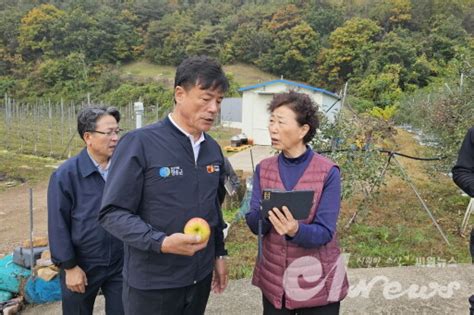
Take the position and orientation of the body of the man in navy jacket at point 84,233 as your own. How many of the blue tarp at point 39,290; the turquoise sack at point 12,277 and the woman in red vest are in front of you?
1

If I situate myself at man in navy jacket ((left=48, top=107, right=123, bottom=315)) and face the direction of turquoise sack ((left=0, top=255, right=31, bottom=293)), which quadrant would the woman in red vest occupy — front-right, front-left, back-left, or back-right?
back-right

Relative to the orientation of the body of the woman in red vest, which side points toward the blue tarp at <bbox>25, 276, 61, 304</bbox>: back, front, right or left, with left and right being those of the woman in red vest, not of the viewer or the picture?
right

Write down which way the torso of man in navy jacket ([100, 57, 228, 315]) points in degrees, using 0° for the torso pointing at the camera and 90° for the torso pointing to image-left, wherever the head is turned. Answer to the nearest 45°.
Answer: approximately 315°

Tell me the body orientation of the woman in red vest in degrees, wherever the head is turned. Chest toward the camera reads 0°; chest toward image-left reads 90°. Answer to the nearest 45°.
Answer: approximately 45°

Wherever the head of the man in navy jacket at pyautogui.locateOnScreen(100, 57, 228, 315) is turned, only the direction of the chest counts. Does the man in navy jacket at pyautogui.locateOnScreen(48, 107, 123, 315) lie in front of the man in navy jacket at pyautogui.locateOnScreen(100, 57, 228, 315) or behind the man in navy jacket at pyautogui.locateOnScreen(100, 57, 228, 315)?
behind
